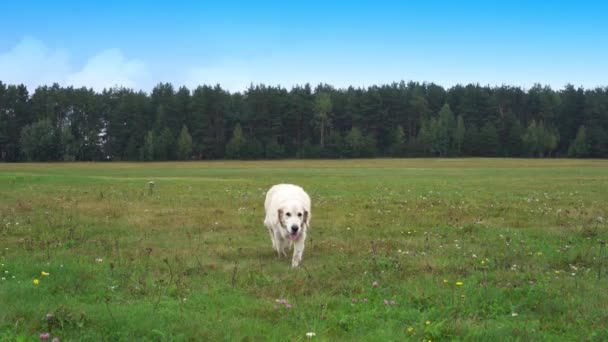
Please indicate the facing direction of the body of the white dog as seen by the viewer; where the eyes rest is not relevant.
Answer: toward the camera
